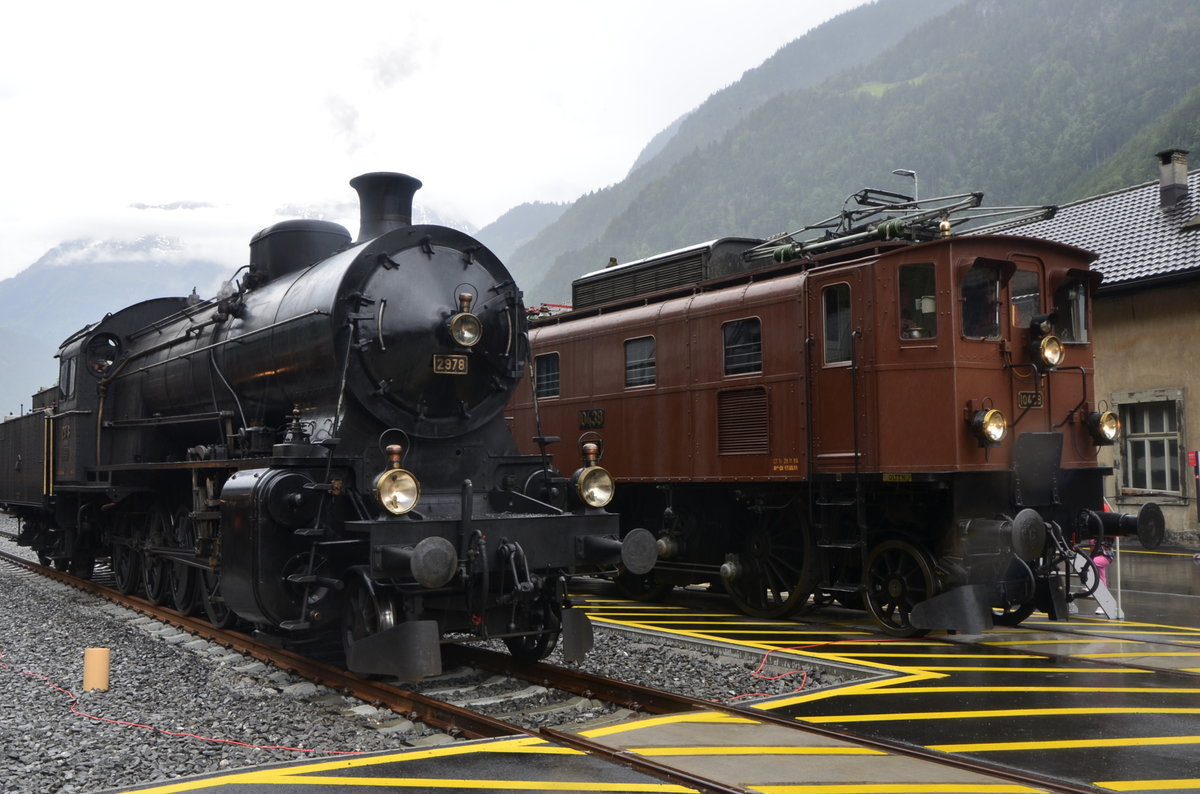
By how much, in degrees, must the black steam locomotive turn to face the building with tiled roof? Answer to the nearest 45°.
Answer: approximately 90° to its left

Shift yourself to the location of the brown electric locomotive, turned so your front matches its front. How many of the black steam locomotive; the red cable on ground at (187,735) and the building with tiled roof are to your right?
2

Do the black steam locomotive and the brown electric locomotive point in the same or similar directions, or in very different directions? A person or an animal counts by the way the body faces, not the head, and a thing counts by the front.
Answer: same or similar directions

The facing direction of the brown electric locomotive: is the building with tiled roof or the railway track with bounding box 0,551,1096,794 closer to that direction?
the railway track

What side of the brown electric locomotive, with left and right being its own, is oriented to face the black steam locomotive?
right

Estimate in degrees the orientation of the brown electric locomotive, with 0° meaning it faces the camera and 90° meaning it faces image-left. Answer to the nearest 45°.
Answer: approximately 315°

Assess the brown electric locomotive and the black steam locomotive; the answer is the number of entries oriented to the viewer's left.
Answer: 0

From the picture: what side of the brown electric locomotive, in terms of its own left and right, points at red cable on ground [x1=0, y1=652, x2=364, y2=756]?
right
